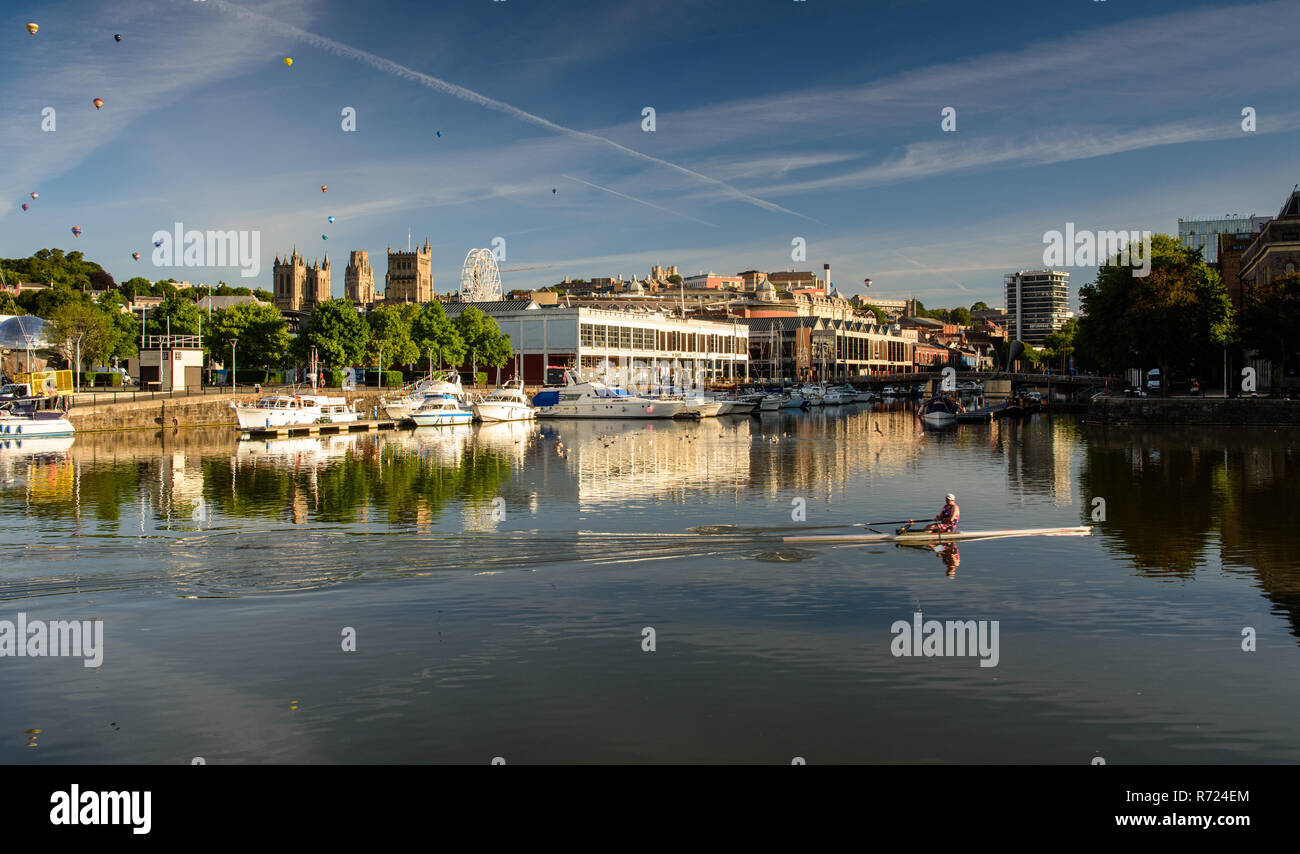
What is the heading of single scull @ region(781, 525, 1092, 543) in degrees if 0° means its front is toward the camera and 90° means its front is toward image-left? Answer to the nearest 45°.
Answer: approximately 270°
